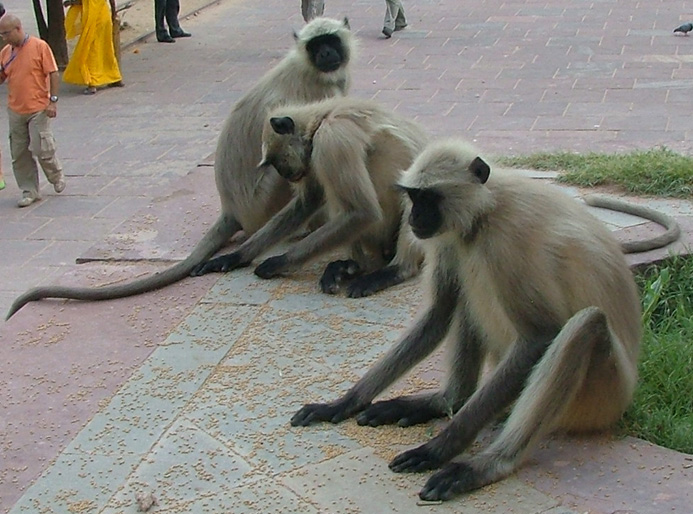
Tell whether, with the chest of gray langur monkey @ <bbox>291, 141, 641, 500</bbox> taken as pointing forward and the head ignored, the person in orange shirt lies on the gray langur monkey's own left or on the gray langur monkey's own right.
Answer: on the gray langur monkey's own right

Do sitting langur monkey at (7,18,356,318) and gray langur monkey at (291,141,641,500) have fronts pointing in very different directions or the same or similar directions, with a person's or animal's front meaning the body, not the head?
very different directions

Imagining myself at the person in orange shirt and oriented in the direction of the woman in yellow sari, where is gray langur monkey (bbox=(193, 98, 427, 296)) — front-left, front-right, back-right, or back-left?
back-right

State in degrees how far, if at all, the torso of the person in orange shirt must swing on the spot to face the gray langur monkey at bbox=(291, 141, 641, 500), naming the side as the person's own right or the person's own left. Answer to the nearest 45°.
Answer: approximately 45° to the person's own left

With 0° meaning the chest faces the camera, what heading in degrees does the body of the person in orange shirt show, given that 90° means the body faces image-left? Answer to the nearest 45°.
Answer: approximately 45°

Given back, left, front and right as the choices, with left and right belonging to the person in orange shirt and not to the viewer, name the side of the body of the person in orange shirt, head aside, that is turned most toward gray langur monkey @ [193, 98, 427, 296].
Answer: left

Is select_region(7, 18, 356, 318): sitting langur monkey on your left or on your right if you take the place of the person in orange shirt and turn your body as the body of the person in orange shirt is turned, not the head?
on your left

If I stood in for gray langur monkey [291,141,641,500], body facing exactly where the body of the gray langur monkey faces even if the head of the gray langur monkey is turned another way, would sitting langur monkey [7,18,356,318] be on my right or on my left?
on my right
